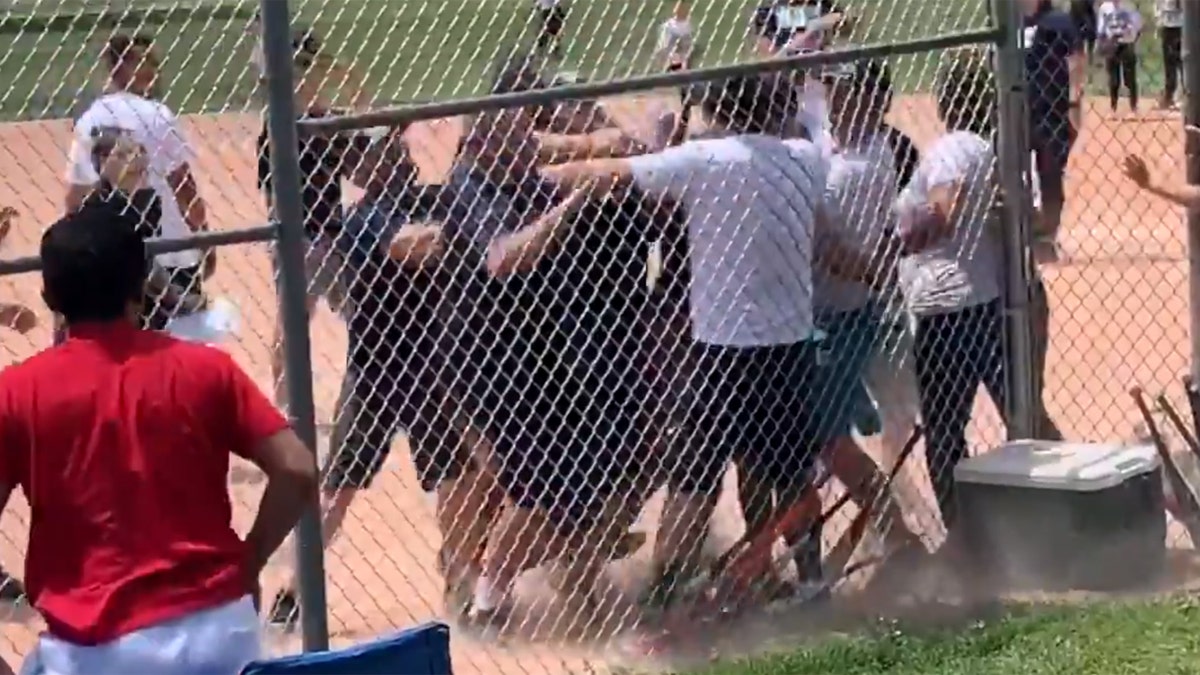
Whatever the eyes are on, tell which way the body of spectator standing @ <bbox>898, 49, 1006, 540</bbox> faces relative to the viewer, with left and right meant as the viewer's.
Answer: facing to the left of the viewer

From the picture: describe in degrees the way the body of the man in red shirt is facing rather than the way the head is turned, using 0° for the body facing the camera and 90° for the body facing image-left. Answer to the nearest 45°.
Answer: approximately 180°

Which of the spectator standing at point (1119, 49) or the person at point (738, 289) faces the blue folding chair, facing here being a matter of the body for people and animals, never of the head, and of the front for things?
the spectator standing

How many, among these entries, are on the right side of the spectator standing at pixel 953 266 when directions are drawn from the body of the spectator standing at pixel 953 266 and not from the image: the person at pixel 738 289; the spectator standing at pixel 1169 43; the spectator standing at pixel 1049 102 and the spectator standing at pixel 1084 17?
3

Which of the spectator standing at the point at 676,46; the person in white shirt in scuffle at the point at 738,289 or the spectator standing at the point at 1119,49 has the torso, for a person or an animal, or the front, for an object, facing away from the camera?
the person in white shirt in scuffle

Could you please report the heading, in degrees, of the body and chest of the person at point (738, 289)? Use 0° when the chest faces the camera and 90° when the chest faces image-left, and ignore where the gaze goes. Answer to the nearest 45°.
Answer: approximately 180°
